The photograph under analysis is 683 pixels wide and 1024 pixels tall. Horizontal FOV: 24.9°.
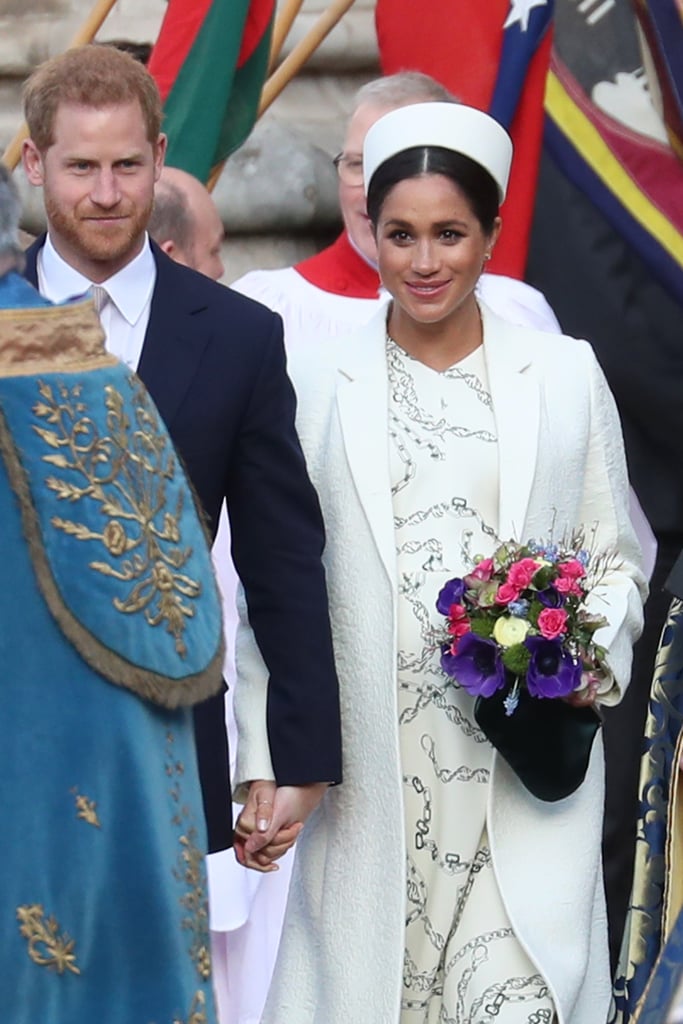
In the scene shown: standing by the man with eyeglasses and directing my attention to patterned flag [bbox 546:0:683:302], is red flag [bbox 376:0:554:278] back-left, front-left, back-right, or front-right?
front-left

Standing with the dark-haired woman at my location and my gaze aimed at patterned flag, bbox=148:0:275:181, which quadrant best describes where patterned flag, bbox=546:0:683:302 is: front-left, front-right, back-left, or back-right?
front-right

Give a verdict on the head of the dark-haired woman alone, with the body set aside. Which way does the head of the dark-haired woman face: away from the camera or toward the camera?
toward the camera

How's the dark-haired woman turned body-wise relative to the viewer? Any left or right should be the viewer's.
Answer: facing the viewer

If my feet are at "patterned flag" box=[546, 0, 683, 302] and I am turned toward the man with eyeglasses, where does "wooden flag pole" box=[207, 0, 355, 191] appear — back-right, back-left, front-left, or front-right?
front-right
